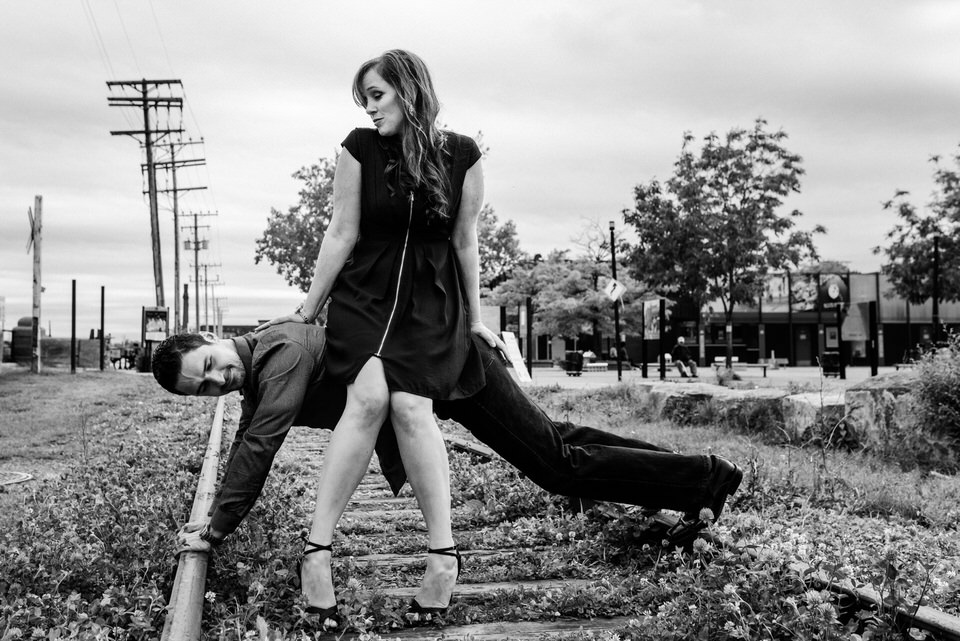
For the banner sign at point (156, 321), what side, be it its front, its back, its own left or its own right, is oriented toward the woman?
front

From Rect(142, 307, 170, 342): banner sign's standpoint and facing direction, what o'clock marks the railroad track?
The railroad track is roughly at 12 o'clock from the banner sign.

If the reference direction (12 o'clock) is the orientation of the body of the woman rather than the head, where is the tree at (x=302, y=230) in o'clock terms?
The tree is roughly at 6 o'clock from the woman.

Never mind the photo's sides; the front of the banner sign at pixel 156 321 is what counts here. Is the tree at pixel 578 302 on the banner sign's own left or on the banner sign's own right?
on the banner sign's own left

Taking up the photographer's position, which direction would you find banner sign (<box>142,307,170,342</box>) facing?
facing the viewer

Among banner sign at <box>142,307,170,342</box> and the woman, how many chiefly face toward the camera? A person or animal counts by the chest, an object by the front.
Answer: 2

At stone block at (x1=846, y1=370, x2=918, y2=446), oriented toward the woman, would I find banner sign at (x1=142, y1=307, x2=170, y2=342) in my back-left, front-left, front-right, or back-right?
back-right

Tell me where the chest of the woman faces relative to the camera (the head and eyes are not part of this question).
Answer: toward the camera

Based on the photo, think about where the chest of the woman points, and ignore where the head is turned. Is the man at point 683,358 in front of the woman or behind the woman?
behind

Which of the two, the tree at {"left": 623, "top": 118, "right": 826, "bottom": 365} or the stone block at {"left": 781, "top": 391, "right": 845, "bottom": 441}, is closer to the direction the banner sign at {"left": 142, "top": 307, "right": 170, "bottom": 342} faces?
the stone block

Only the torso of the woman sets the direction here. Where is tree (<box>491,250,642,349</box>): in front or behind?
behind

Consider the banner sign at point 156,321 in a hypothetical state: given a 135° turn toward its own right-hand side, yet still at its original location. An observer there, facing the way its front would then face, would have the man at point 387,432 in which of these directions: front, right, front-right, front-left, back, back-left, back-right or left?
back-left

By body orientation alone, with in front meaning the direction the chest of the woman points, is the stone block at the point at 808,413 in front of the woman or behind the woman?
behind

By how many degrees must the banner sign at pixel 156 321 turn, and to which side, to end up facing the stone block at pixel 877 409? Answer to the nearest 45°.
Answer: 0° — it already faces it
